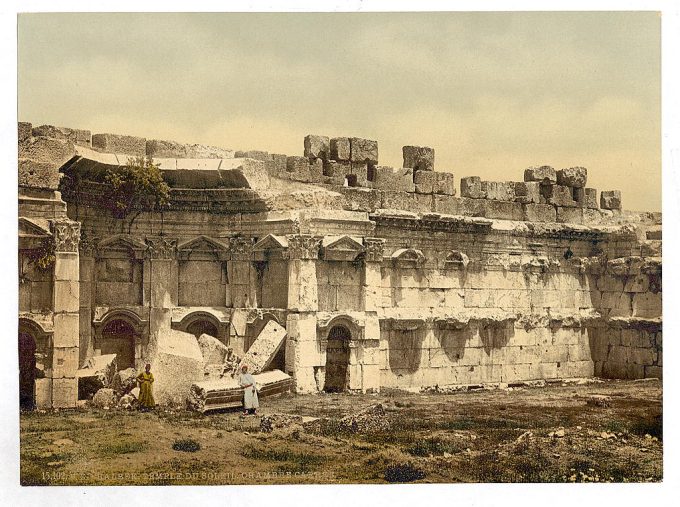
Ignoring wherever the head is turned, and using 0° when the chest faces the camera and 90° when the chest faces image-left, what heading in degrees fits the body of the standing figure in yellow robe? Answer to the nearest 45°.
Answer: approximately 0°

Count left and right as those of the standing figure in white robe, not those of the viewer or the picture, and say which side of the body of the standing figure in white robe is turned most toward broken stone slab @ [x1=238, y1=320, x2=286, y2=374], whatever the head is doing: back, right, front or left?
back

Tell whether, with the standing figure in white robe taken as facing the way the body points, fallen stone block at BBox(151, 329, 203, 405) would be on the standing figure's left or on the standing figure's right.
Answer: on the standing figure's right

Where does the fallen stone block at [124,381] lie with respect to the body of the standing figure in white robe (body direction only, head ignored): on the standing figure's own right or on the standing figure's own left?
on the standing figure's own right

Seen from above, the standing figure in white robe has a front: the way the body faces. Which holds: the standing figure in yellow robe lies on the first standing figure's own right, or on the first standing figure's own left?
on the first standing figure's own right

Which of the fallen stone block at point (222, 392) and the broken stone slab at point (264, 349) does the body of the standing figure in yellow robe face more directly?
the fallen stone block

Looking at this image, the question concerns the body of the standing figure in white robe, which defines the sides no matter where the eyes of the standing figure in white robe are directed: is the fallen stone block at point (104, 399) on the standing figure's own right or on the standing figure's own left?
on the standing figure's own right

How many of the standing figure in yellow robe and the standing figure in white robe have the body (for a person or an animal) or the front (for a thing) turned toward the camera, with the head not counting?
2
